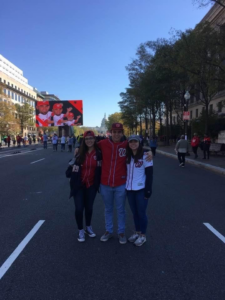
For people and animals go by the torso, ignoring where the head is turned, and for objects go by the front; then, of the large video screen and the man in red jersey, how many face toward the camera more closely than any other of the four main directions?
2

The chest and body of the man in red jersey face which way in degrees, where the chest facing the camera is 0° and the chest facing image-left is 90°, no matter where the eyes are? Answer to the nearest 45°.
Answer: approximately 0°

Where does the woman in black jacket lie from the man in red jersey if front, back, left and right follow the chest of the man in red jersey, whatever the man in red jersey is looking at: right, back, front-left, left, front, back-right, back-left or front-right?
right

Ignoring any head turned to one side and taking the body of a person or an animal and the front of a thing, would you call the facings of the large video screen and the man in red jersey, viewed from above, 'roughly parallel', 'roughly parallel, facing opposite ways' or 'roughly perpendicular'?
roughly parallel

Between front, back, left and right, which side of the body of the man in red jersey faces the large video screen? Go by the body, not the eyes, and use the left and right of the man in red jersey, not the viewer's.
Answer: back

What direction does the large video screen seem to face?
toward the camera

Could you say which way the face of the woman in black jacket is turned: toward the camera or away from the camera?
toward the camera

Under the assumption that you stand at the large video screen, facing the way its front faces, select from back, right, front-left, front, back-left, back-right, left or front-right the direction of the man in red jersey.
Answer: front

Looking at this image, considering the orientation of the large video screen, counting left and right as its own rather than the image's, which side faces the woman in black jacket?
front
